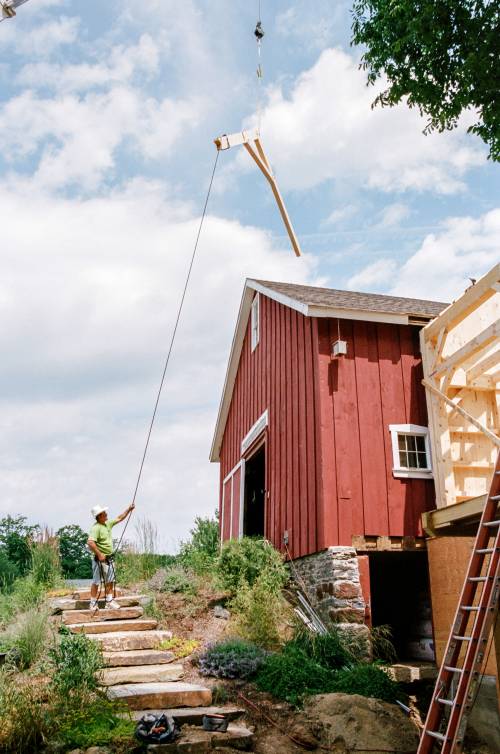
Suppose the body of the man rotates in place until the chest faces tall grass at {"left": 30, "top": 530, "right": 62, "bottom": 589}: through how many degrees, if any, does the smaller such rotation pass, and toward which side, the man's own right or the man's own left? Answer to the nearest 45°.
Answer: approximately 135° to the man's own left

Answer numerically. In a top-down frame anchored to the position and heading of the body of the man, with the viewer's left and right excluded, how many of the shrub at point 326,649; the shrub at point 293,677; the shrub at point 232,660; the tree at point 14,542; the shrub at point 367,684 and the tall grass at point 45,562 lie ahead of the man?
4

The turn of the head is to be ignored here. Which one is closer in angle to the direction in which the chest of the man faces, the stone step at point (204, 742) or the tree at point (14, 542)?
the stone step

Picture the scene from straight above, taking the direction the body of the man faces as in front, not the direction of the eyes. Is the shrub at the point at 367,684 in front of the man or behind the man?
in front

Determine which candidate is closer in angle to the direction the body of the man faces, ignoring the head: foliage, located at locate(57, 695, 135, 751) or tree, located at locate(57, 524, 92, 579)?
the foliage

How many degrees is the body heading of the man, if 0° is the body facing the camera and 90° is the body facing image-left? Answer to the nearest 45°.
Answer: approximately 315°

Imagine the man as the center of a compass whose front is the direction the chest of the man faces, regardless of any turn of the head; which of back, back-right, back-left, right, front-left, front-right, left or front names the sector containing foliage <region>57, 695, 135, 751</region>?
front-right

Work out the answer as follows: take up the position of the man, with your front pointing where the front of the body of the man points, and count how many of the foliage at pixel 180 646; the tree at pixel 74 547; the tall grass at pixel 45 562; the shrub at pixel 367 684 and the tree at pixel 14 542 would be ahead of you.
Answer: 2

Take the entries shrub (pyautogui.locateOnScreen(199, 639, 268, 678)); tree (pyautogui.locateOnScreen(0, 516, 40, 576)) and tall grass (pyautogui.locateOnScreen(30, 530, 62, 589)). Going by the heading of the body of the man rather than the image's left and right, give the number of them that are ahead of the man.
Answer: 1

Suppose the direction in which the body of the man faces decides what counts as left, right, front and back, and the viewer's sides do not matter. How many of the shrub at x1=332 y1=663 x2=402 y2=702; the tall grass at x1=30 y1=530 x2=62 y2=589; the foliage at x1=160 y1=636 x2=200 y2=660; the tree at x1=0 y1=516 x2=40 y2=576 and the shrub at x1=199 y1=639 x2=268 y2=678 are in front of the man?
3

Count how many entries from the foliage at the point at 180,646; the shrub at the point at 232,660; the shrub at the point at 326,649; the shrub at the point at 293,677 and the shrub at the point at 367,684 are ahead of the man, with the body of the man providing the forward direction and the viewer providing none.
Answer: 5
